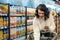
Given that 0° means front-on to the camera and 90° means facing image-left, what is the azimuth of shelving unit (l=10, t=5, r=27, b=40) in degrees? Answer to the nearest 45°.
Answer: approximately 315°

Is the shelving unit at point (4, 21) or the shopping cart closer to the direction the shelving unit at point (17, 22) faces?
the shopping cart

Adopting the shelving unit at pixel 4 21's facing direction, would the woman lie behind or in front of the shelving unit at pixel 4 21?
in front

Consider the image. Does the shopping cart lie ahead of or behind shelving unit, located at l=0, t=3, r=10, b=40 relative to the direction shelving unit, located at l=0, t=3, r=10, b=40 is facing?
ahead

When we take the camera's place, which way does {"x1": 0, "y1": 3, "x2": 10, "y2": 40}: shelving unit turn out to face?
facing the viewer and to the right of the viewer

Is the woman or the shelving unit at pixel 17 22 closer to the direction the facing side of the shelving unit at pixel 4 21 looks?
the woman

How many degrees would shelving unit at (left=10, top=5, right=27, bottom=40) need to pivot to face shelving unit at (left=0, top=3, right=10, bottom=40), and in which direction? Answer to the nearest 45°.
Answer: approximately 90° to its right

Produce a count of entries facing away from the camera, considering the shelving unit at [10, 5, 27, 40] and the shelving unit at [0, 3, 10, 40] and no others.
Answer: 0

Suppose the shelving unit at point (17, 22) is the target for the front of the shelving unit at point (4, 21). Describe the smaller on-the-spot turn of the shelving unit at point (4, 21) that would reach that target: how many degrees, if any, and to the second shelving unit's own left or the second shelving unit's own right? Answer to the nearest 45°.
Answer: approximately 90° to the second shelving unit's own left

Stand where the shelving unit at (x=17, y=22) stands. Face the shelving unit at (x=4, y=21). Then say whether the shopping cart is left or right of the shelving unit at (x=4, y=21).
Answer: left
